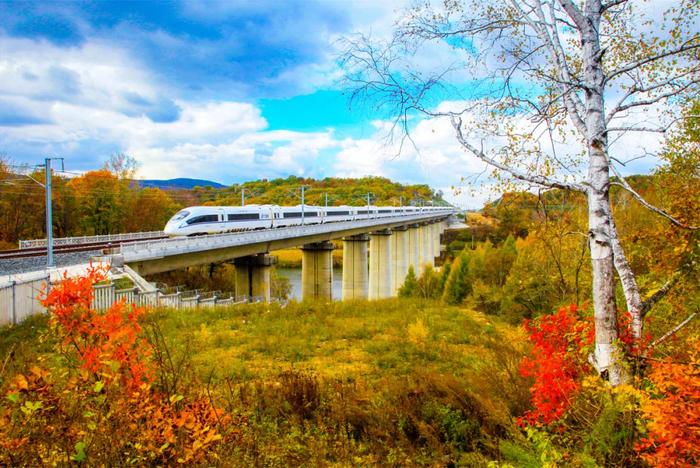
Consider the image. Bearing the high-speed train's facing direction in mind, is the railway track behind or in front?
in front

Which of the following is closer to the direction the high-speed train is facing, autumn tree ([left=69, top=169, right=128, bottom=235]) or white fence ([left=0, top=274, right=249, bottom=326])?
the white fence

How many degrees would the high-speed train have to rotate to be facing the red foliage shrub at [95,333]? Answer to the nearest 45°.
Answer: approximately 45° to its left

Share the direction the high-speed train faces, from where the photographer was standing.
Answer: facing the viewer and to the left of the viewer

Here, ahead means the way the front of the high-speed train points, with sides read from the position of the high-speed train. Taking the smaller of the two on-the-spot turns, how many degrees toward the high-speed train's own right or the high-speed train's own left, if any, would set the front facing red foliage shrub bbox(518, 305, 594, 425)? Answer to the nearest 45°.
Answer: approximately 45° to the high-speed train's own left

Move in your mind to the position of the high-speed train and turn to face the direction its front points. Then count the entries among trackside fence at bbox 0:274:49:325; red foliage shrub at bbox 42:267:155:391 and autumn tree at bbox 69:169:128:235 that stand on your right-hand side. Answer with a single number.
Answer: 1

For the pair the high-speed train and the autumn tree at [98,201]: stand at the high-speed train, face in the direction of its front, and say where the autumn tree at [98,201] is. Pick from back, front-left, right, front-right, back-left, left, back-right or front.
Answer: right

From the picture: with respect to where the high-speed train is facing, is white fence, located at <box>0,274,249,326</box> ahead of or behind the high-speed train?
ahead

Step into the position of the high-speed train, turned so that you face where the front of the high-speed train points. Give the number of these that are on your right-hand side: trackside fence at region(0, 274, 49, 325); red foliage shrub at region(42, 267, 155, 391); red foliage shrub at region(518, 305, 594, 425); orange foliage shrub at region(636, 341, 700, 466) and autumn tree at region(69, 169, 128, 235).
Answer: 1

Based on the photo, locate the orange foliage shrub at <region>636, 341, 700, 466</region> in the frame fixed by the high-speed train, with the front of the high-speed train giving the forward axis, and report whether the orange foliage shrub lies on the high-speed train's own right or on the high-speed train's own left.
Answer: on the high-speed train's own left
